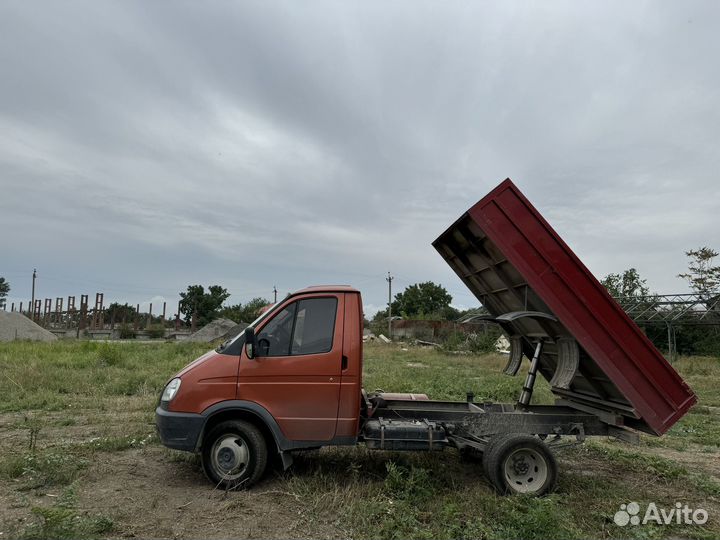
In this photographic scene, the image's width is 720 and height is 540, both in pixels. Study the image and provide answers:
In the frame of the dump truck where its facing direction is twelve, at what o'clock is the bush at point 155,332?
The bush is roughly at 2 o'clock from the dump truck.

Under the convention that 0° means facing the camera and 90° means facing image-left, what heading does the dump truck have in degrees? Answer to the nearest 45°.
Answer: approximately 90°

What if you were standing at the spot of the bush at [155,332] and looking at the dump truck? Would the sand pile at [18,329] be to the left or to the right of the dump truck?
right

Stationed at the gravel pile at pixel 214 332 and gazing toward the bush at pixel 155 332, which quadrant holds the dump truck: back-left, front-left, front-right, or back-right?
back-left

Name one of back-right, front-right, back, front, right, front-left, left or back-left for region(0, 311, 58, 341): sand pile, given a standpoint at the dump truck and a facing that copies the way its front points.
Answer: front-right

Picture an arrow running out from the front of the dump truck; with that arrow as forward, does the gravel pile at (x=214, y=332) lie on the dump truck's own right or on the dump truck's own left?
on the dump truck's own right
